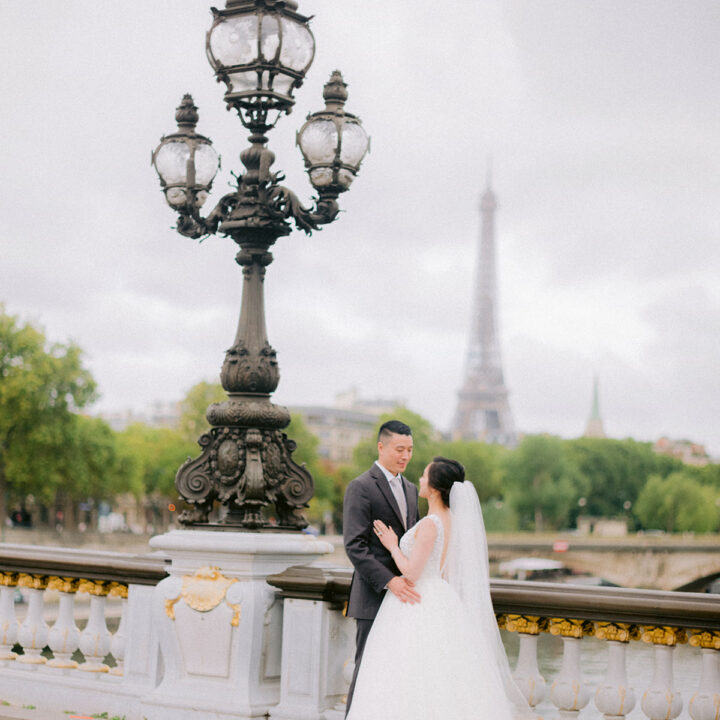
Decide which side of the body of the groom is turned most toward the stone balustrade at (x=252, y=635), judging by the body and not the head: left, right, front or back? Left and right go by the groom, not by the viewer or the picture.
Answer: back

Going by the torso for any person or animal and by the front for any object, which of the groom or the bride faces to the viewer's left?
the bride

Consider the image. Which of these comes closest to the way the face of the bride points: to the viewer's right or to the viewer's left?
to the viewer's left

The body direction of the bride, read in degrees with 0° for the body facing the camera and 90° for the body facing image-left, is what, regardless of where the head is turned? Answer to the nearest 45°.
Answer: approximately 90°

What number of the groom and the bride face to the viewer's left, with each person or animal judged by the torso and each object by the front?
1

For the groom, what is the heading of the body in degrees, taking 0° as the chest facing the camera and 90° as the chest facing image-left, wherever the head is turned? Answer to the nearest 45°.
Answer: approximately 315°
